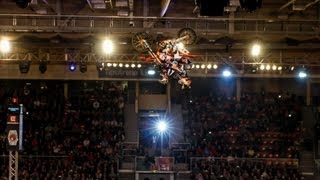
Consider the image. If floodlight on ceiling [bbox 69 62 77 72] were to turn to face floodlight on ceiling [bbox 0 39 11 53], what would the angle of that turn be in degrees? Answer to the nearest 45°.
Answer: approximately 45° to its right

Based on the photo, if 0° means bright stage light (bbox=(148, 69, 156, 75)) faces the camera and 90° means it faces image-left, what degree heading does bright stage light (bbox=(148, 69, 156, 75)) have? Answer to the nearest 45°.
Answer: approximately 0°

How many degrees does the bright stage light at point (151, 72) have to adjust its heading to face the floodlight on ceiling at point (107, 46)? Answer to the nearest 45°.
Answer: approximately 90° to its right

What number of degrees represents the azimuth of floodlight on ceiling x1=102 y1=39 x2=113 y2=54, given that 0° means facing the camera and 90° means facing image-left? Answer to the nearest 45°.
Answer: approximately 0°

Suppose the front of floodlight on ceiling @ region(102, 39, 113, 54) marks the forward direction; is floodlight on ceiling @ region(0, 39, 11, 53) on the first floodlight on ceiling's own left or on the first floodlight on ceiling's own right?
on the first floodlight on ceiling's own right
